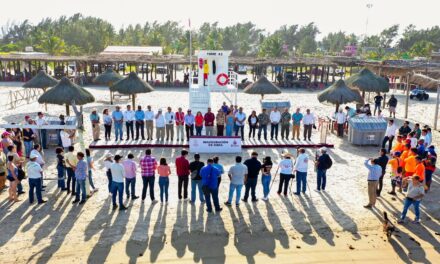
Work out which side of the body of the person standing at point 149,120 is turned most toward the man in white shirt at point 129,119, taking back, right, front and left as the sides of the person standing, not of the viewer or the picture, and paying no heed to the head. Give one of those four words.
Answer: right

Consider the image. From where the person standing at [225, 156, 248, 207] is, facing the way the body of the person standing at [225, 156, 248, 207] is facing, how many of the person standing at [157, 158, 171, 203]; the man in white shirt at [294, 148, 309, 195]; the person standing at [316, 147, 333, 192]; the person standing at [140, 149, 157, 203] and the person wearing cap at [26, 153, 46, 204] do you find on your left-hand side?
3

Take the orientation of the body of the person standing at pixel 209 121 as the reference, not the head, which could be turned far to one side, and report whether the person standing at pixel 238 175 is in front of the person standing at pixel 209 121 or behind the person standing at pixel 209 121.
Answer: in front

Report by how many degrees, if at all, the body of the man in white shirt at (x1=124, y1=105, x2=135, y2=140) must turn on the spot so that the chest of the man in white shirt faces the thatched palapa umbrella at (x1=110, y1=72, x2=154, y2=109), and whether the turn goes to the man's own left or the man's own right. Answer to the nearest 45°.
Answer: approximately 180°

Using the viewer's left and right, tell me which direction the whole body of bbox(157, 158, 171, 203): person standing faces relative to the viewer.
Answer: facing away from the viewer

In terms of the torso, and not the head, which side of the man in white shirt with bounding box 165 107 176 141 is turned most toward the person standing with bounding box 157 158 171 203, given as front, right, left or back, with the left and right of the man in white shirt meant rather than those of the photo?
front

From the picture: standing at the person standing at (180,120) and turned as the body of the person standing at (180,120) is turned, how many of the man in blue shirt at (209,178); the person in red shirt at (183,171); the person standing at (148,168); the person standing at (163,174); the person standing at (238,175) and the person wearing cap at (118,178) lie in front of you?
6

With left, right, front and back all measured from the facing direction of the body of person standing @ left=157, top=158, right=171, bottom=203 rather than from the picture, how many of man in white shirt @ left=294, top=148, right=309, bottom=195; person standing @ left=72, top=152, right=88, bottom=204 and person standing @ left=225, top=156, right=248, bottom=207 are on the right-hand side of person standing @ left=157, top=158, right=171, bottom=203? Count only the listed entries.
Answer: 2

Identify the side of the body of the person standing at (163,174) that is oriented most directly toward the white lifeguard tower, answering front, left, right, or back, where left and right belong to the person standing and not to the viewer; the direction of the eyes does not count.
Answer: front

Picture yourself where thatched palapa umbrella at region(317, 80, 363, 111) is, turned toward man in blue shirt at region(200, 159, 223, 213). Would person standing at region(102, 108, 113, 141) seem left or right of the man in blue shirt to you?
right

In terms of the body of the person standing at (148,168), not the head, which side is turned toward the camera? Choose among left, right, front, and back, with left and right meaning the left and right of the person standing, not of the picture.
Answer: back

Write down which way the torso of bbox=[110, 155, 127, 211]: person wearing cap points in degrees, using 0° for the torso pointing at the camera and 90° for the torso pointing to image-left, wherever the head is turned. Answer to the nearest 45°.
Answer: approximately 225°
